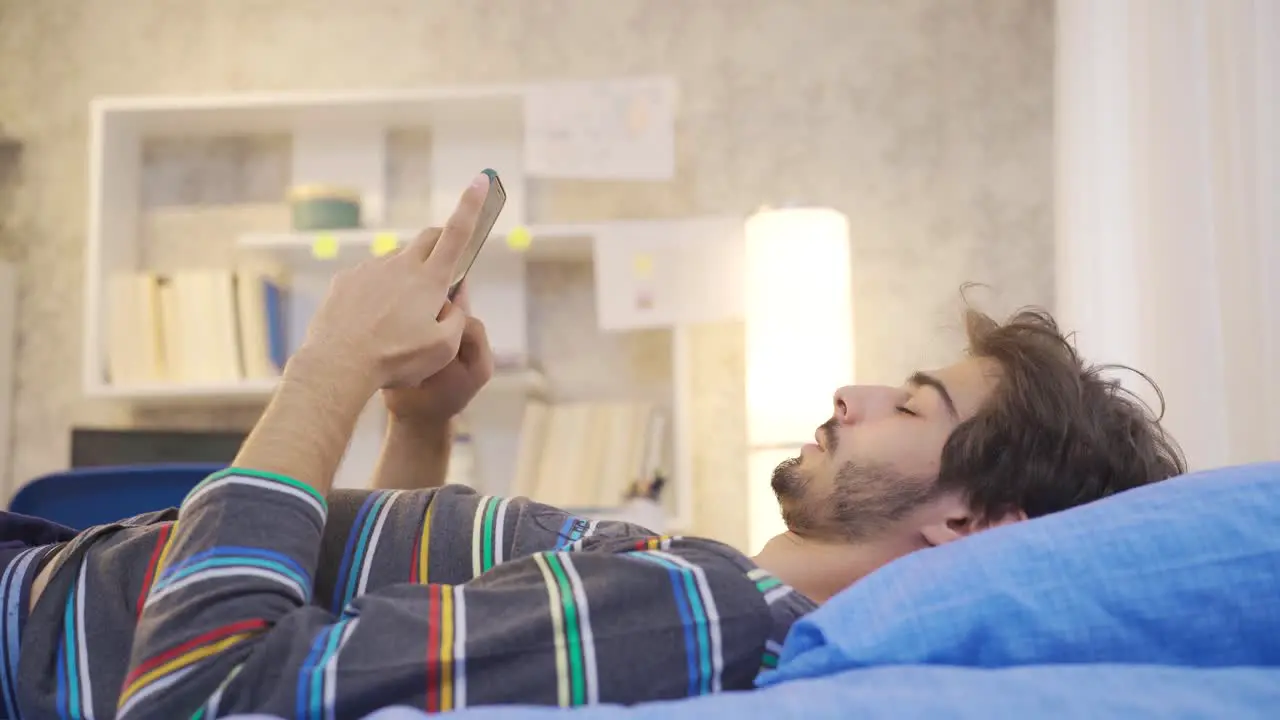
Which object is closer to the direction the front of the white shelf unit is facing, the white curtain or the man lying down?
the man lying down

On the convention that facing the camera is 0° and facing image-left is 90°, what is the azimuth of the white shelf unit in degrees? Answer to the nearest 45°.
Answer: approximately 0°

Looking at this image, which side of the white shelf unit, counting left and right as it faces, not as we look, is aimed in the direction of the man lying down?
front

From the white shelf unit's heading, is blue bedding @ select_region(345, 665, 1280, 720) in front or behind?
in front

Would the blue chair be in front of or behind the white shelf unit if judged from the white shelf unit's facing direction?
in front

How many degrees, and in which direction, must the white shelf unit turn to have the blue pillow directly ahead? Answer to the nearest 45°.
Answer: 0° — it already faces it

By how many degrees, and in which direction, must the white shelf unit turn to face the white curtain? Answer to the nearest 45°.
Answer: approximately 45° to its left

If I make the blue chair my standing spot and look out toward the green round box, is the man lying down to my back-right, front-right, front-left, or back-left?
back-right
